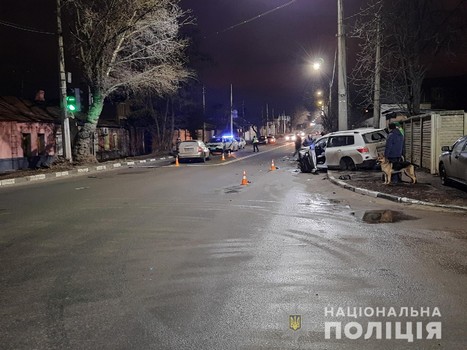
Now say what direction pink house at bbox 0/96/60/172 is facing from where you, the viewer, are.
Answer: facing the viewer and to the right of the viewer

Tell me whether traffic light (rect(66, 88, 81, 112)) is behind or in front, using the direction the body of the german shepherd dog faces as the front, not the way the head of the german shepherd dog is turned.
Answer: in front

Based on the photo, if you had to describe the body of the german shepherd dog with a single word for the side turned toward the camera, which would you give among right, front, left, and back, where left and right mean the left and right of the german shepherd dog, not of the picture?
left

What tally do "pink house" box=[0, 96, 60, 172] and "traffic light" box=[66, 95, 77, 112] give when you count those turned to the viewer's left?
0

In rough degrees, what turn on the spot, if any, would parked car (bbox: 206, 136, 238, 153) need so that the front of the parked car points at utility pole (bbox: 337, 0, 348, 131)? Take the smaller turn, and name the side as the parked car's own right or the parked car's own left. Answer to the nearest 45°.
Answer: approximately 45° to the parked car's own left

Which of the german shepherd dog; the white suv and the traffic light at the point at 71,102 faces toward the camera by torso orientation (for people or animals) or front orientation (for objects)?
the traffic light

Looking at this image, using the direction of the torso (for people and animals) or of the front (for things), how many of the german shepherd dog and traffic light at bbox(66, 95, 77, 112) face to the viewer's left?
1

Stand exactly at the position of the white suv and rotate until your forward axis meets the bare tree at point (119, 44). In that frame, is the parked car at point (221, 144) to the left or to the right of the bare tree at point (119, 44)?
right

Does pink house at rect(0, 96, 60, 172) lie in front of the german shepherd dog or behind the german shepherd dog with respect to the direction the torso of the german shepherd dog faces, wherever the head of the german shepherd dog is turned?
in front

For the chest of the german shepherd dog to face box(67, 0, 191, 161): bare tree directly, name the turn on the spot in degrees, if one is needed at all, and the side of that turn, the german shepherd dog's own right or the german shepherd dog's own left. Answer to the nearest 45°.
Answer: approximately 45° to the german shepherd dog's own right

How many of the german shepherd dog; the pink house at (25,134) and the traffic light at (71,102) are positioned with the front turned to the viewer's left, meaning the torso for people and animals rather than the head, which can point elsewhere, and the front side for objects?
1

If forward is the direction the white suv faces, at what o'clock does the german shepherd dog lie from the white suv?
The german shepherd dog is roughly at 7 o'clock from the white suv.

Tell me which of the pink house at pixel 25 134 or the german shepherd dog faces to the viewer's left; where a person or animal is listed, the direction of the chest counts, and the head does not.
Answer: the german shepherd dog
